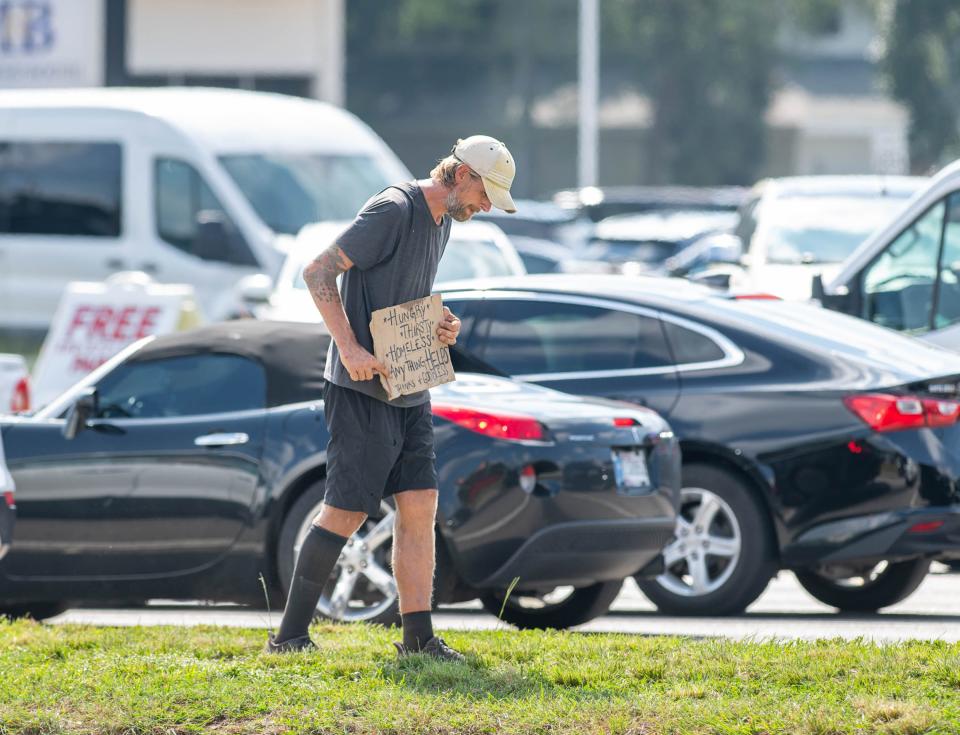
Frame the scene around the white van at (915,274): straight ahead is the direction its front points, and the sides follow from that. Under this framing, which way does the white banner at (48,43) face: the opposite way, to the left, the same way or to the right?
to the left

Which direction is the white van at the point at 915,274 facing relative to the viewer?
to the viewer's left

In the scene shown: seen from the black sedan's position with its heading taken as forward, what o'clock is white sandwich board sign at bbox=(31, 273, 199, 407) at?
The white sandwich board sign is roughly at 12 o'clock from the black sedan.

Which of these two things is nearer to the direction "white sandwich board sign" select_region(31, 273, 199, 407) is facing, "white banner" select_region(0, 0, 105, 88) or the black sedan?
the black sedan

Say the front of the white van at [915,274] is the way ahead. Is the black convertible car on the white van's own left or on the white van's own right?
on the white van's own left

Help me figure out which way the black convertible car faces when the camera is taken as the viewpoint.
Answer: facing away from the viewer and to the left of the viewer

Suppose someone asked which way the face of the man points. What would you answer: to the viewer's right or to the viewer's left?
to the viewer's right

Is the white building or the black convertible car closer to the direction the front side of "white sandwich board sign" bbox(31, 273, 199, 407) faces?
the black convertible car

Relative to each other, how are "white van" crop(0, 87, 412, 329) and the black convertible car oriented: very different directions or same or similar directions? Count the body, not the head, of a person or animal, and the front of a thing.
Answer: very different directions
